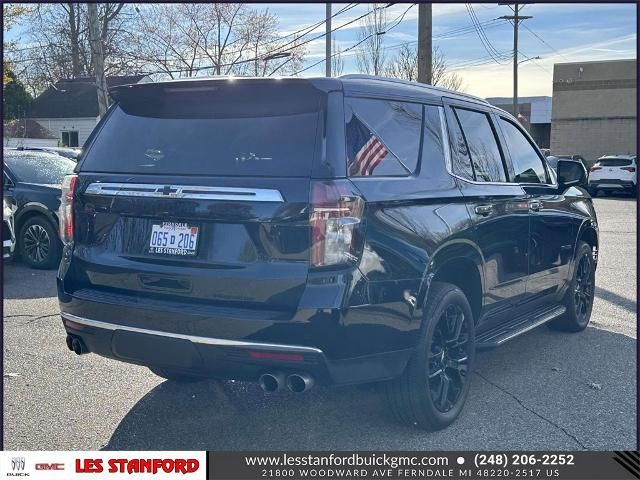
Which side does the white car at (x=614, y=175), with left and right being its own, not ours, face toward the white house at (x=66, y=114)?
left

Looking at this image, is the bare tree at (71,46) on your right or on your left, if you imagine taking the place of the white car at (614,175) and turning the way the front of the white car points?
on your left

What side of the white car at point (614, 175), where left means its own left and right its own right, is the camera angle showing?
back

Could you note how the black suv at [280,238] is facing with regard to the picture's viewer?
facing away from the viewer and to the right of the viewer

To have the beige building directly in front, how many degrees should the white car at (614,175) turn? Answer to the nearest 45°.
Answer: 0° — it already faces it
